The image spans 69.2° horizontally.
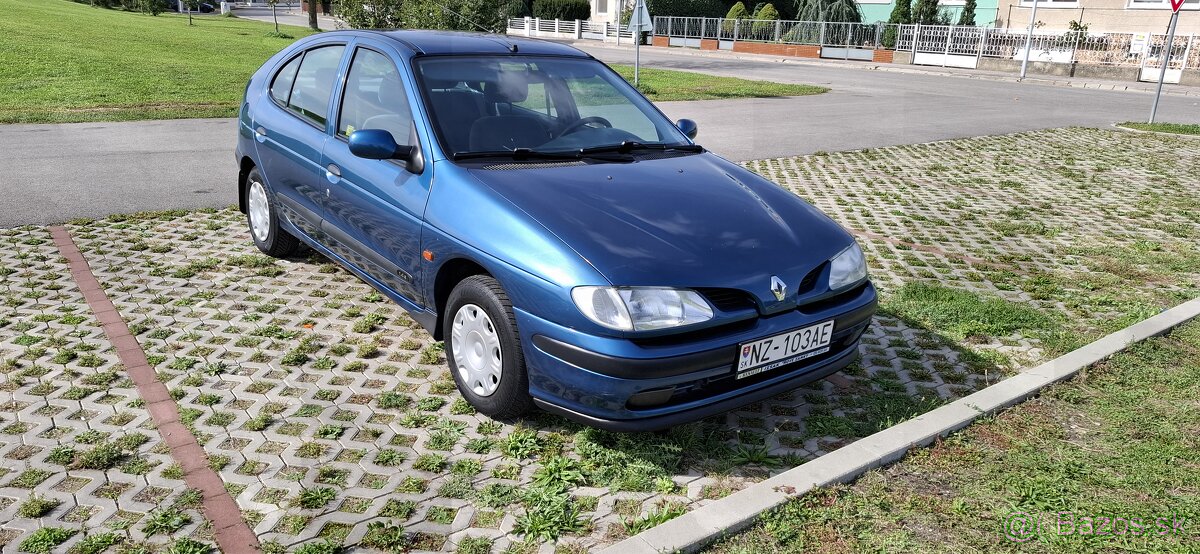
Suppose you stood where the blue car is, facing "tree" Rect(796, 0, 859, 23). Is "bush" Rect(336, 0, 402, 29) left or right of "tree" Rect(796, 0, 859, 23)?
left

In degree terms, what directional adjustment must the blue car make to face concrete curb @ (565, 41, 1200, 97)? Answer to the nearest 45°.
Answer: approximately 90° to its left

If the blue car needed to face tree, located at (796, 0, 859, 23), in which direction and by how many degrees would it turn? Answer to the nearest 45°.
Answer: approximately 135° to its left

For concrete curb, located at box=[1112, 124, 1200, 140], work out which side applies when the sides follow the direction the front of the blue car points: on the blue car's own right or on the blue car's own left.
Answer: on the blue car's own left

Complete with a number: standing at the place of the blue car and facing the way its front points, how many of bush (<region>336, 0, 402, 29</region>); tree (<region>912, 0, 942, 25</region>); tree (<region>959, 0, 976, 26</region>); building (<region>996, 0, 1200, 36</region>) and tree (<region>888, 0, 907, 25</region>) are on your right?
0

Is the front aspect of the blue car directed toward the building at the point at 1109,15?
no

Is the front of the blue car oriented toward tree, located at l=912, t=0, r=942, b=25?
no

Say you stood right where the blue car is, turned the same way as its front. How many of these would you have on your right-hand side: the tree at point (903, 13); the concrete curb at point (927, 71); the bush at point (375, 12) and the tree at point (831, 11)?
0

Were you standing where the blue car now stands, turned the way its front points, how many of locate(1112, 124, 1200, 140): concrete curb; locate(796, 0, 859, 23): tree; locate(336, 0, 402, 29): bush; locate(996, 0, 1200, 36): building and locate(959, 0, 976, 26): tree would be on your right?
0

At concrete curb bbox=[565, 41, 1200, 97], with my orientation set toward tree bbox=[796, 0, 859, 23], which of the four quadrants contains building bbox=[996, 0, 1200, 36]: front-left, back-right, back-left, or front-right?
front-right

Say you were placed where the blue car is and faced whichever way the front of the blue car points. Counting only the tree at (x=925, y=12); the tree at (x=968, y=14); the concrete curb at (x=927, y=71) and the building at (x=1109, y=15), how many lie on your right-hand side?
0

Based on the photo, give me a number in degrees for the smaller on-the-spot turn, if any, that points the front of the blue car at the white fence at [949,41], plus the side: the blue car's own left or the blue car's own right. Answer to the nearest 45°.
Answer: approximately 90° to the blue car's own left

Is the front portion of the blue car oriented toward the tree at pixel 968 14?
no

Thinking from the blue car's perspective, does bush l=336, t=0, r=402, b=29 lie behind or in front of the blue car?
behind

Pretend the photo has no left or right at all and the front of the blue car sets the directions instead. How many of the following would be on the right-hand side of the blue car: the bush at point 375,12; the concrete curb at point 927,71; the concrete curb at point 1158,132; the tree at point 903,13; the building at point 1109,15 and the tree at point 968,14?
0

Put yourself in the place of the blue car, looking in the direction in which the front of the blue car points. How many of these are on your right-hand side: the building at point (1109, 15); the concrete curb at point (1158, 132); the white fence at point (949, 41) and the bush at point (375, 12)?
0
